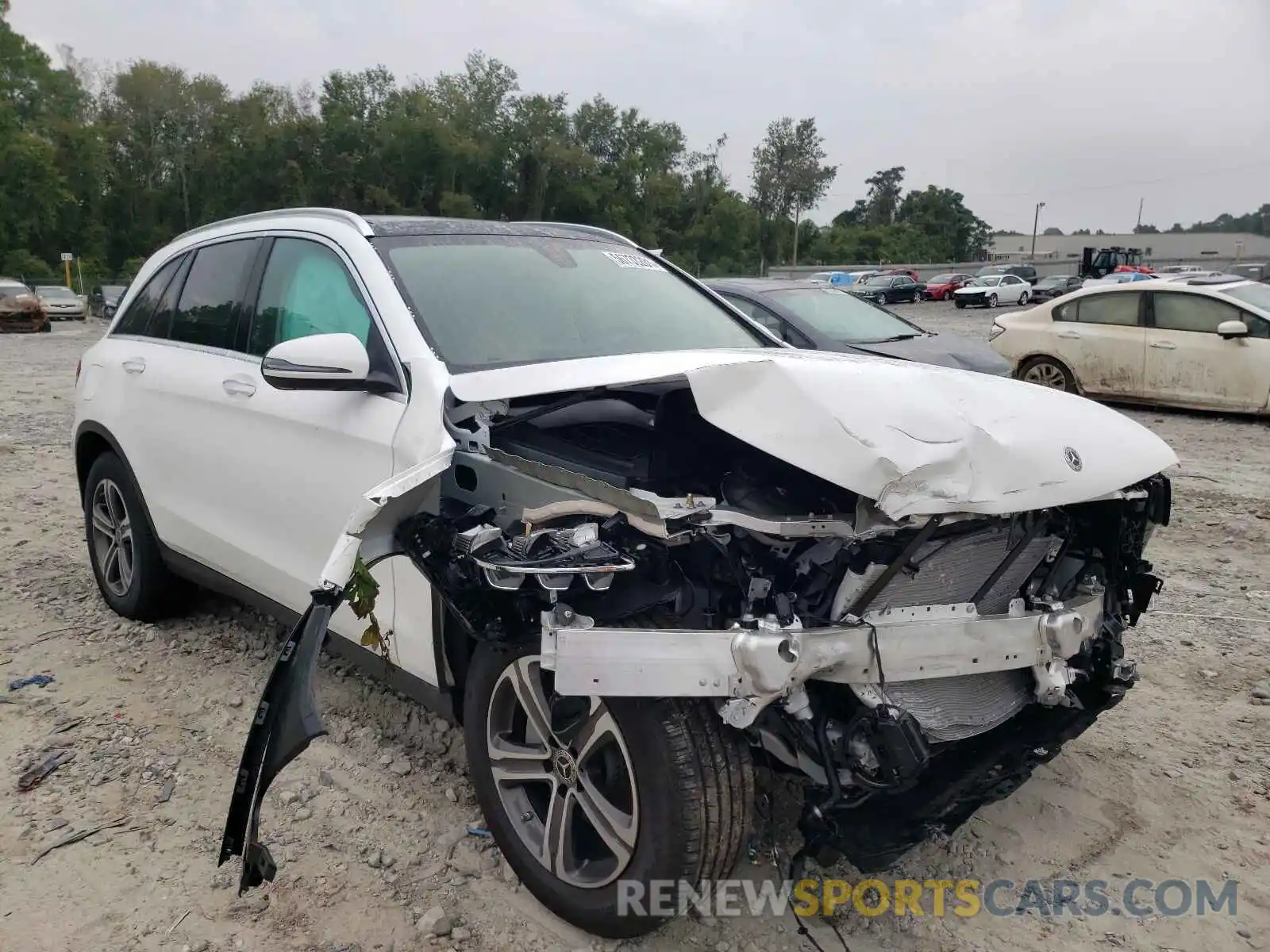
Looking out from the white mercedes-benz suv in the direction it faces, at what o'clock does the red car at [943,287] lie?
The red car is roughly at 8 o'clock from the white mercedes-benz suv.

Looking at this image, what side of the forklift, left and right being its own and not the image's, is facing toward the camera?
left

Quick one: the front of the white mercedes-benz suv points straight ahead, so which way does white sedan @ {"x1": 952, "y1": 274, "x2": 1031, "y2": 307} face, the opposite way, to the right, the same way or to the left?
to the right

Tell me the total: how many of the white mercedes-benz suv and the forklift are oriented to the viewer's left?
1

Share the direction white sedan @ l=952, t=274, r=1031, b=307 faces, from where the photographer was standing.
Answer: facing the viewer and to the left of the viewer

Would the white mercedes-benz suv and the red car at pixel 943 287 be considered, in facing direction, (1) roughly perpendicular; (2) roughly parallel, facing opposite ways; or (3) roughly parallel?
roughly perpendicular

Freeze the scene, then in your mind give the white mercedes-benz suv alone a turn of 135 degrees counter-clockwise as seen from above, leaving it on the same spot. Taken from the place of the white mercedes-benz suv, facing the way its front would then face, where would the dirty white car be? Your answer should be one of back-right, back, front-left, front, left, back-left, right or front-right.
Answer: front-right

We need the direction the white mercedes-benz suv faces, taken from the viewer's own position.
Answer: facing the viewer and to the right of the viewer

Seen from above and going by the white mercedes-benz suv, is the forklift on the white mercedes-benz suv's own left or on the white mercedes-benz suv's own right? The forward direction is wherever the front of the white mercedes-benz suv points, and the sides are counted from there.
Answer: on the white mercedes-benz suv's own left

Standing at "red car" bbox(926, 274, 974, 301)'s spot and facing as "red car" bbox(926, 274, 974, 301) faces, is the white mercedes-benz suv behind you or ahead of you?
ahead

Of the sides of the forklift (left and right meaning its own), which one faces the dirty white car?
left
